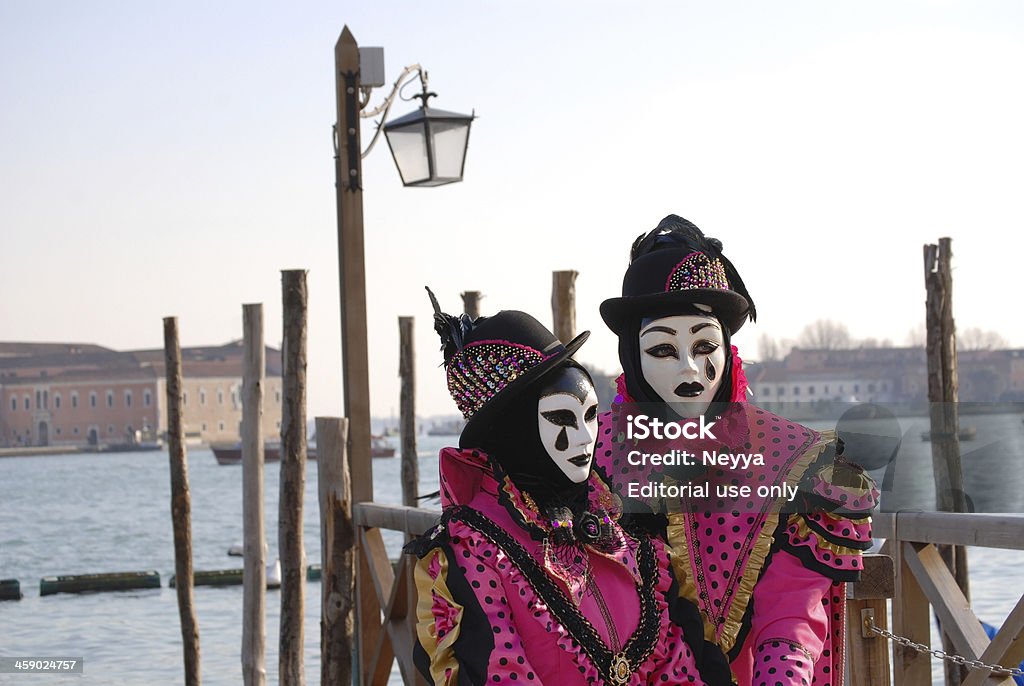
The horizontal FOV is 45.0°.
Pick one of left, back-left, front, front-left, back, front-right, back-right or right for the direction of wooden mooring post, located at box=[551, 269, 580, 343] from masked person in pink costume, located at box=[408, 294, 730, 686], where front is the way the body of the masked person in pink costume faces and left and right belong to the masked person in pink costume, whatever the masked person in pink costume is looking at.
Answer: back-left

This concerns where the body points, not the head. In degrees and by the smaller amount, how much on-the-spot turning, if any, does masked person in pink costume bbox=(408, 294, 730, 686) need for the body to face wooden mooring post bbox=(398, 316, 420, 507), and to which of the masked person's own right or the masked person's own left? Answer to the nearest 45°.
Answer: approximately 135° to the masked person's own left

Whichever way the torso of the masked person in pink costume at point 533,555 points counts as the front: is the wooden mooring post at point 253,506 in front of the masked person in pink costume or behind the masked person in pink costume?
behind

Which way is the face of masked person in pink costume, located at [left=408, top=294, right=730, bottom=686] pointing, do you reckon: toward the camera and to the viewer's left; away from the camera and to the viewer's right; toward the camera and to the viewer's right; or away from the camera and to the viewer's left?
toward the camera and to the viewer's right

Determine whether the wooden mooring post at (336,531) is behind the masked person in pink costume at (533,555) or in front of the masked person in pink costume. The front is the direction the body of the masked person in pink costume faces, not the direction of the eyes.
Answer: behind

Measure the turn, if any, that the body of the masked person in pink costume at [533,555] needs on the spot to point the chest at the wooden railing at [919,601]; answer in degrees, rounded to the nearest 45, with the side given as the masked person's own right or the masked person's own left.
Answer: approximately 90° to the masked person's own left

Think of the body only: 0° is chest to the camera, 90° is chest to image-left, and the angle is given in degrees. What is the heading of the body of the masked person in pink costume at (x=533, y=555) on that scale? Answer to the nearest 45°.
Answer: approximately 315°

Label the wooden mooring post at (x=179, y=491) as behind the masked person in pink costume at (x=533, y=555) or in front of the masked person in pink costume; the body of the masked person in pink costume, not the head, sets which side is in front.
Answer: behind
